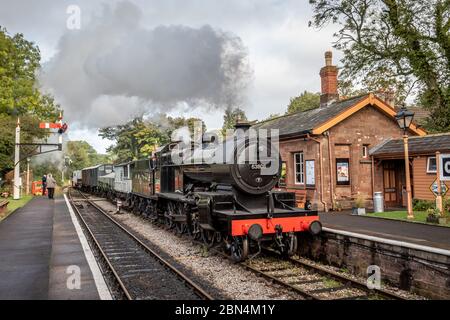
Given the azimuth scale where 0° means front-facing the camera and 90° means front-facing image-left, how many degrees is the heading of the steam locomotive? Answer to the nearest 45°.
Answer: approximately 315°

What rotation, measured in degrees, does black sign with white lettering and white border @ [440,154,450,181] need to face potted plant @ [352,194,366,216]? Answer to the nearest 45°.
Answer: approximately 90° to its right

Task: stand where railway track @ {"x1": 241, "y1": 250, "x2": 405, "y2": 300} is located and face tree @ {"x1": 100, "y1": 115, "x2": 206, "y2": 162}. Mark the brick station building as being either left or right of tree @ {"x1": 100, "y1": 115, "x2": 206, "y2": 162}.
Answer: right

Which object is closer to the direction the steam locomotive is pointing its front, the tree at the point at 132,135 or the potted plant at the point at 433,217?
the potted plant

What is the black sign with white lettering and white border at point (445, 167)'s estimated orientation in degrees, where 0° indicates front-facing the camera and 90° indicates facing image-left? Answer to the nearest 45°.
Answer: approximately 0°

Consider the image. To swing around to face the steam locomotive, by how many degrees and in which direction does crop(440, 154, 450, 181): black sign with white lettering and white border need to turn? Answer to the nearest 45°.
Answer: approximately 45° to its right

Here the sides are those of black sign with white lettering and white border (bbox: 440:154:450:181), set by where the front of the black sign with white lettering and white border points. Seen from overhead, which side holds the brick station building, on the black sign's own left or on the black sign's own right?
on the black sign's own right

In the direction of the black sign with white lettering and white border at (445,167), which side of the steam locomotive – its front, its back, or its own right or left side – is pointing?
left

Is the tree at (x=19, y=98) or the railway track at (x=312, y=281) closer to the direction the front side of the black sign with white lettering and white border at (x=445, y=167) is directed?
the railway track
